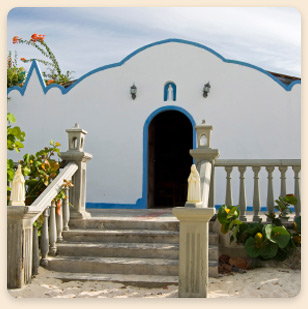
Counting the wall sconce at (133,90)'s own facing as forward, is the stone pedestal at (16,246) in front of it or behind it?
in front

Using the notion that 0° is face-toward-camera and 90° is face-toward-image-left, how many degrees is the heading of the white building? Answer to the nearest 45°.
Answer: approximately 0°

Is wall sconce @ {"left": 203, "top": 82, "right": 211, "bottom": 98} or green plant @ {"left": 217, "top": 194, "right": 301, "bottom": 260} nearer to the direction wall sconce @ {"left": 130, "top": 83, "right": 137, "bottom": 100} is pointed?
the green plant
